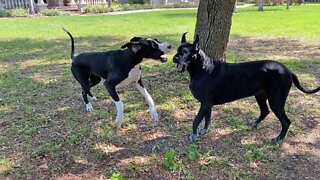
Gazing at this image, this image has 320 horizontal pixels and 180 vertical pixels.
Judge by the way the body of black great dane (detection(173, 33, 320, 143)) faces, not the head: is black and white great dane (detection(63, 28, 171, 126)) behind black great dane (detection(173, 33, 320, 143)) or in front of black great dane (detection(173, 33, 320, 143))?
in front

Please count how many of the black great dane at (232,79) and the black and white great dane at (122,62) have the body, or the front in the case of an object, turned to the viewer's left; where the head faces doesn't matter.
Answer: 1

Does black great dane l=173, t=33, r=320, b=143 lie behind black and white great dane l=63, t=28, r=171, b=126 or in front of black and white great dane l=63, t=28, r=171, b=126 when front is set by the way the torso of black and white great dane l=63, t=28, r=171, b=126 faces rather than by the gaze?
in front

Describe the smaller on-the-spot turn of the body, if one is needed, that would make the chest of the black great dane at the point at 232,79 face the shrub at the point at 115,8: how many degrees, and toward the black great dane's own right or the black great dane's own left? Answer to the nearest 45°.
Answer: approximately 45° to the black great dane's own right

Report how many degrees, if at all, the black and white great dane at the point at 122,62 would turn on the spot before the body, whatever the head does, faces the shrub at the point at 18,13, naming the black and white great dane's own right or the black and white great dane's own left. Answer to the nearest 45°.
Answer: approximately 135° to the black and white great dane's own left

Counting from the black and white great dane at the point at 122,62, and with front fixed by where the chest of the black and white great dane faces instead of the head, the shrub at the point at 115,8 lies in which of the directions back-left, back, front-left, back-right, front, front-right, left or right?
back-left

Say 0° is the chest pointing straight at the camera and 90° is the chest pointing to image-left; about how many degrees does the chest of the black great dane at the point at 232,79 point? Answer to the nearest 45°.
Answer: approximately 90°

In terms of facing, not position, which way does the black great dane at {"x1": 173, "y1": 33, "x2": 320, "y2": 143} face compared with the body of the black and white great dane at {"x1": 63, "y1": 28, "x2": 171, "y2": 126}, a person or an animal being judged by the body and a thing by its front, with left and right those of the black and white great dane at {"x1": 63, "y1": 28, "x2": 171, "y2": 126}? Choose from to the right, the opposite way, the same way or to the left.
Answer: the opposite way

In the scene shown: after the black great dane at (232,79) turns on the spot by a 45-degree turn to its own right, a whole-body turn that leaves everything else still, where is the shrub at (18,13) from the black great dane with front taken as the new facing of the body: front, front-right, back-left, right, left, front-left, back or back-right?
front
